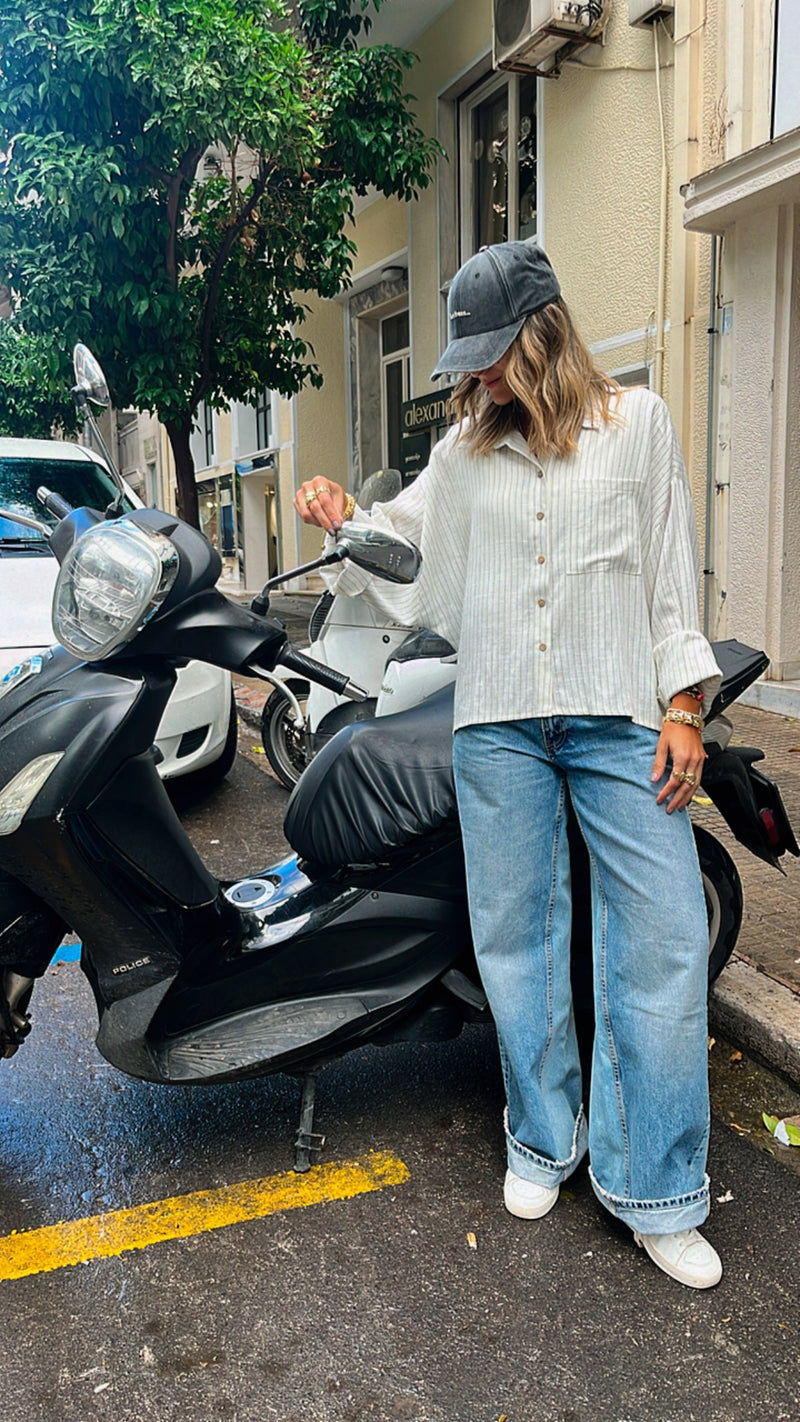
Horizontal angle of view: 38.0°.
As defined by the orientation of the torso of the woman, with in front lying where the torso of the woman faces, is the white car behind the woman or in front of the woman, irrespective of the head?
behind

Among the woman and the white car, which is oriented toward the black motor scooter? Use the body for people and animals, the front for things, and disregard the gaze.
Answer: the white car

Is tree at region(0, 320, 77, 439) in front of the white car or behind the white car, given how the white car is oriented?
behind

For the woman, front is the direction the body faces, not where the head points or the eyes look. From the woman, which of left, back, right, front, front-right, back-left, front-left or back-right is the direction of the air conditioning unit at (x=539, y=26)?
back

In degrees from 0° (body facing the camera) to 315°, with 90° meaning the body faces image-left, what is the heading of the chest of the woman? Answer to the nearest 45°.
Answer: approximately 0°

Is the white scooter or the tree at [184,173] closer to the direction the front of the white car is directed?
the white scooter

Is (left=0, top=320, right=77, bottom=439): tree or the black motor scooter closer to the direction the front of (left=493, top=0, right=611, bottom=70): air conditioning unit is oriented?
the black motor scooter

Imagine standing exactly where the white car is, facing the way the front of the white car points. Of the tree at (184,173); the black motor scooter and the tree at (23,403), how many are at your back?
2

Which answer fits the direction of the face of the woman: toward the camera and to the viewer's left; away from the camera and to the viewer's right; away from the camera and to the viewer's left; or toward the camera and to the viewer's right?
toward the camera and to the viewer's left

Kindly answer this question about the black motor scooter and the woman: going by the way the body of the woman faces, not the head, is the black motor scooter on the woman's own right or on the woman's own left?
on the woman's own right

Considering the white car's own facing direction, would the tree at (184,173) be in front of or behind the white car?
behind

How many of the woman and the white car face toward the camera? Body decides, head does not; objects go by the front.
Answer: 2
